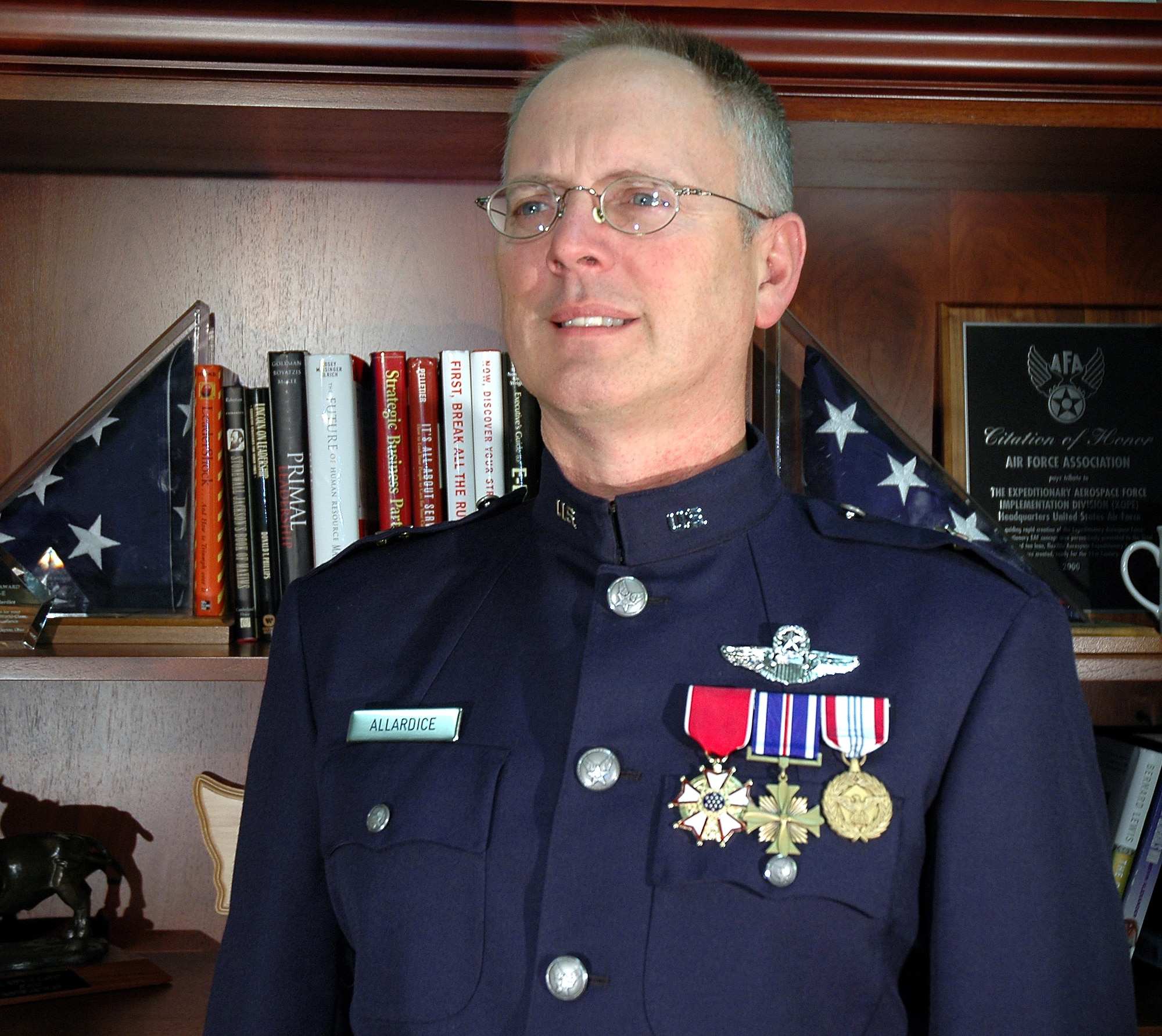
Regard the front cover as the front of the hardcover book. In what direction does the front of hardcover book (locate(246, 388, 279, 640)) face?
to the viewer's right

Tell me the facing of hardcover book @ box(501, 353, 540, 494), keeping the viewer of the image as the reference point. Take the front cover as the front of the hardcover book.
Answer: facing to the right of the viewer

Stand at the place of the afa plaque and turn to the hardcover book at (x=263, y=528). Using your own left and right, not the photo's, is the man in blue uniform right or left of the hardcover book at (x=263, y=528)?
left

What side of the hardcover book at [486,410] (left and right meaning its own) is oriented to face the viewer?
right
